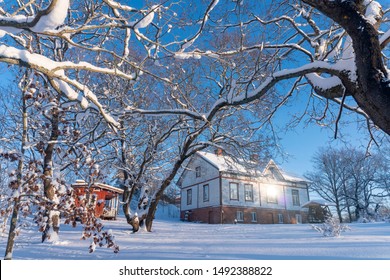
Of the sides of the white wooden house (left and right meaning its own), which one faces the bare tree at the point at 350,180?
left

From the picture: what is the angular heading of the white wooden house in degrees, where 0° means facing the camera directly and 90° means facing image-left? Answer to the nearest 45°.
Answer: approximately 315°

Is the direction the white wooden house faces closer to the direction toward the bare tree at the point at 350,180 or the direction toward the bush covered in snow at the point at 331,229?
the bush covered in snow
